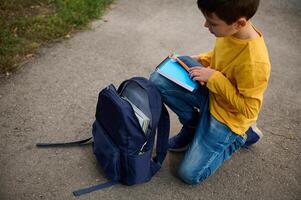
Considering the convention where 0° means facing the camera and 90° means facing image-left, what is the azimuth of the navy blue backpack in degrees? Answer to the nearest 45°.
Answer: approximately 45°

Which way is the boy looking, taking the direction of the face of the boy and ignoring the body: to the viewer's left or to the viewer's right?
to the viewer's left
